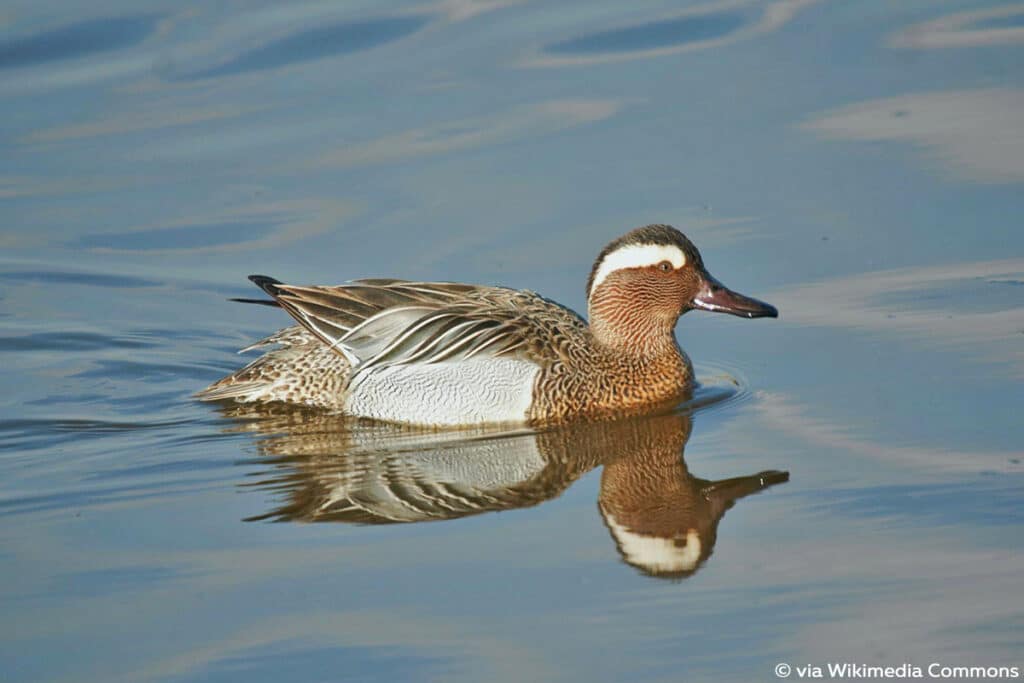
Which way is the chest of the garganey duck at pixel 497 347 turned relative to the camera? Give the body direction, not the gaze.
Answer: to the viewer's right
